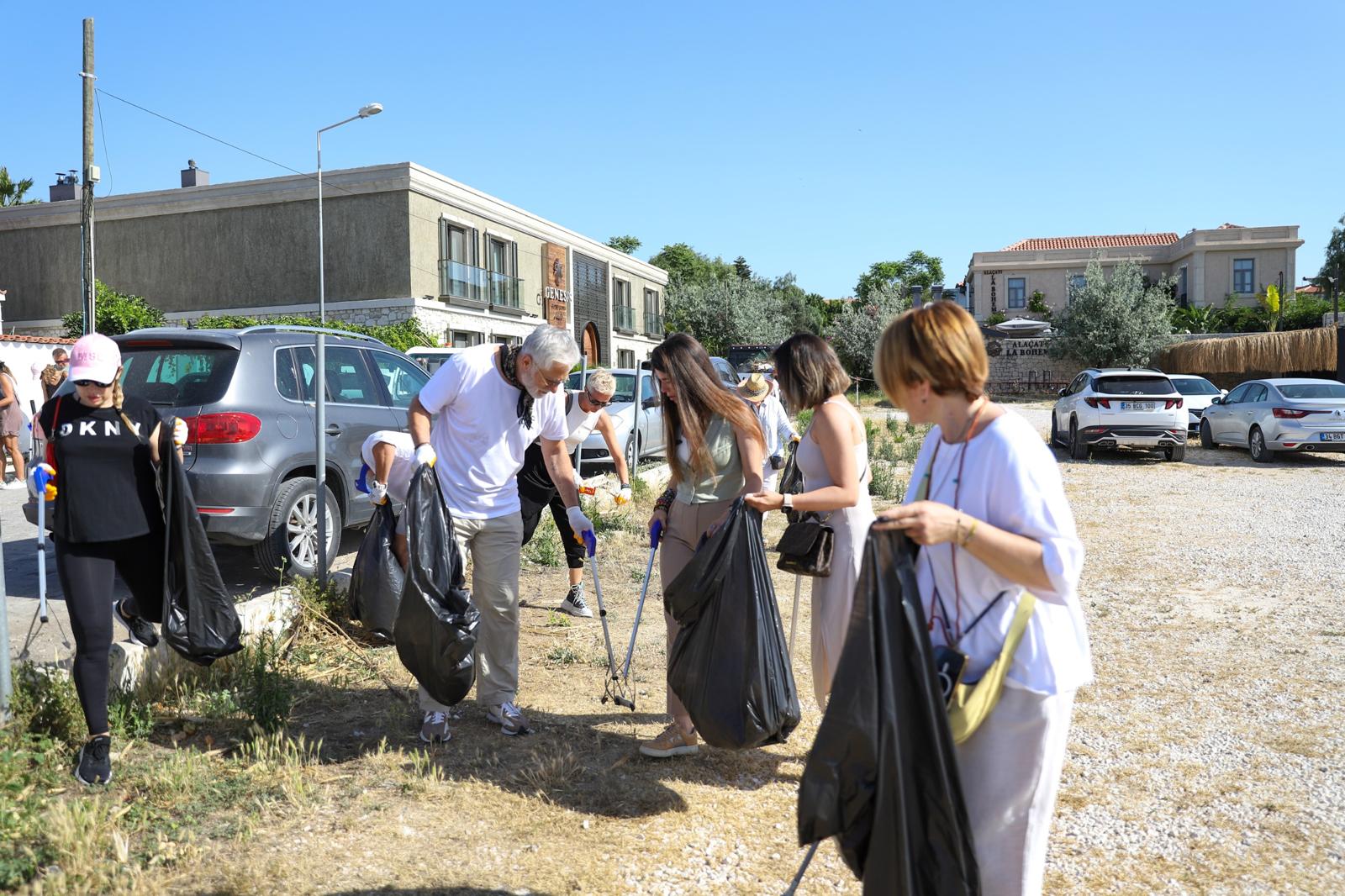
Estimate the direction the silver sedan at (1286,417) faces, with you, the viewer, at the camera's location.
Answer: facing away from the viewer and to the left of the viewer

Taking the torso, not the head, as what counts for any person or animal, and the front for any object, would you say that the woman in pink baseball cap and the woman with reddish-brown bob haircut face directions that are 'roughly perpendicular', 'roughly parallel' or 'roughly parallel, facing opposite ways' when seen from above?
roughly perpendicular

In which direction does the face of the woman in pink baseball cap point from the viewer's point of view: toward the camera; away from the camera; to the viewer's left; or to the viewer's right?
toward the camera

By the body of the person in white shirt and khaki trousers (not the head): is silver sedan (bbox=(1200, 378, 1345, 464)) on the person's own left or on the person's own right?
on the person's own left

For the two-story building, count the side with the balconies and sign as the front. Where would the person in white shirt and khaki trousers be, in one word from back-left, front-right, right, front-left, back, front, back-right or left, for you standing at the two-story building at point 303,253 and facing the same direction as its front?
front-right

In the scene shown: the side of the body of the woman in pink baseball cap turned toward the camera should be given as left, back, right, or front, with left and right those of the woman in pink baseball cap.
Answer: front

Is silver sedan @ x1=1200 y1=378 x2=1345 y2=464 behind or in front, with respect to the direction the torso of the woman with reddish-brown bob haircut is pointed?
behind

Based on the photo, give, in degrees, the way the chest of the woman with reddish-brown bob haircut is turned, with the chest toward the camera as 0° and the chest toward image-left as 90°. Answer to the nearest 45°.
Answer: approximately 45°

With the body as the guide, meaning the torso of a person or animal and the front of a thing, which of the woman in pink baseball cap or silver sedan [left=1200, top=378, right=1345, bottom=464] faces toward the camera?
the woman in pink baseball cap

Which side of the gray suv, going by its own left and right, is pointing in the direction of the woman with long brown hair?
right

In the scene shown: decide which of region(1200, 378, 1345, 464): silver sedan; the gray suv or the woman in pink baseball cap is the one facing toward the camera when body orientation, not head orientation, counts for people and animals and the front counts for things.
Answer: the woman in pink baseball cap

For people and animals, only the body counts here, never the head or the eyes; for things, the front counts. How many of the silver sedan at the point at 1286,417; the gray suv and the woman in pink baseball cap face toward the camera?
1

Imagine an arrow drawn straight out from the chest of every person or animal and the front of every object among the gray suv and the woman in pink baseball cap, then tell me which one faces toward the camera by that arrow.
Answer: the woman in pink baseball cap
